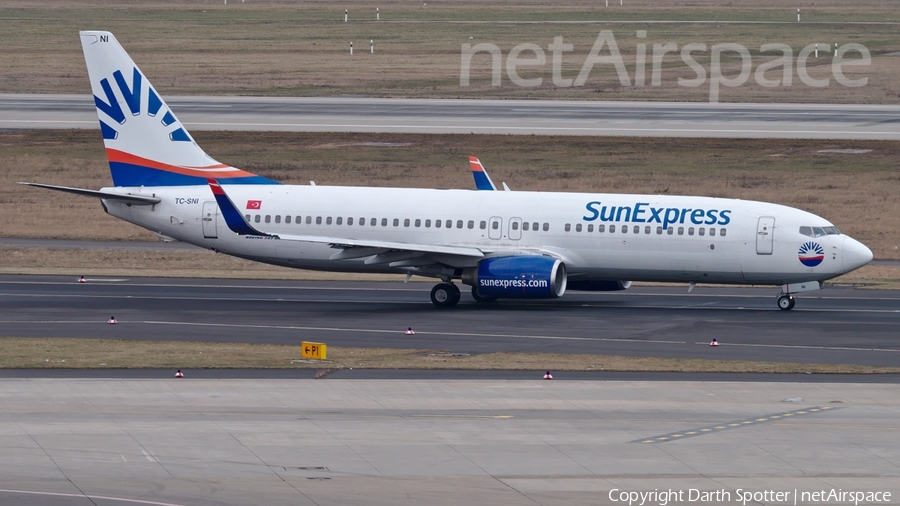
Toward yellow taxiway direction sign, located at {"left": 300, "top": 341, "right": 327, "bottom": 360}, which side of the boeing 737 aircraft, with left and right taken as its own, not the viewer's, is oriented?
right

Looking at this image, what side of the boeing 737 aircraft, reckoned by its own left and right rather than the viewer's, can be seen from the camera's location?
right
